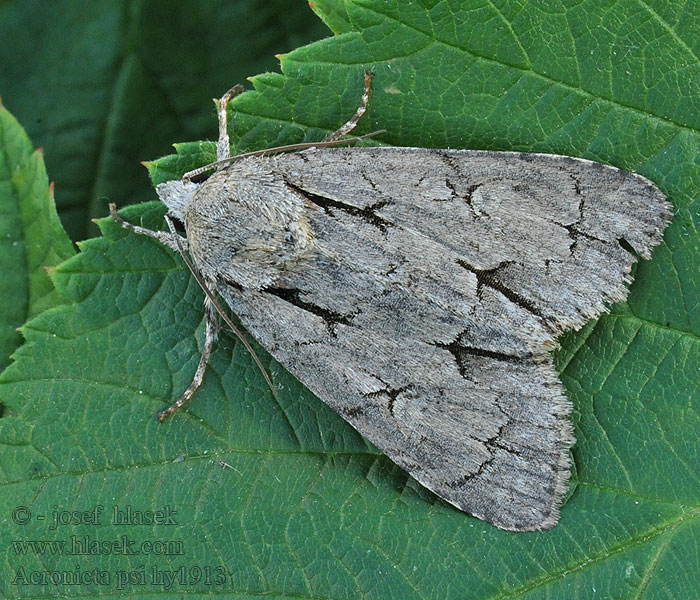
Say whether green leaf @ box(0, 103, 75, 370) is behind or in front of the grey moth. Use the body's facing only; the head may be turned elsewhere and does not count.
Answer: in front

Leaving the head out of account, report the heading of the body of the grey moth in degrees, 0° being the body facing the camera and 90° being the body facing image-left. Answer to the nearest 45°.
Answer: approximately 90°

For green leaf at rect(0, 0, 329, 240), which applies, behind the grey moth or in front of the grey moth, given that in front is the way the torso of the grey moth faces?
in front

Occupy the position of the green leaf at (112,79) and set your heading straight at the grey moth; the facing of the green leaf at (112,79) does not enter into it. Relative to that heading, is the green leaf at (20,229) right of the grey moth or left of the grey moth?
right
